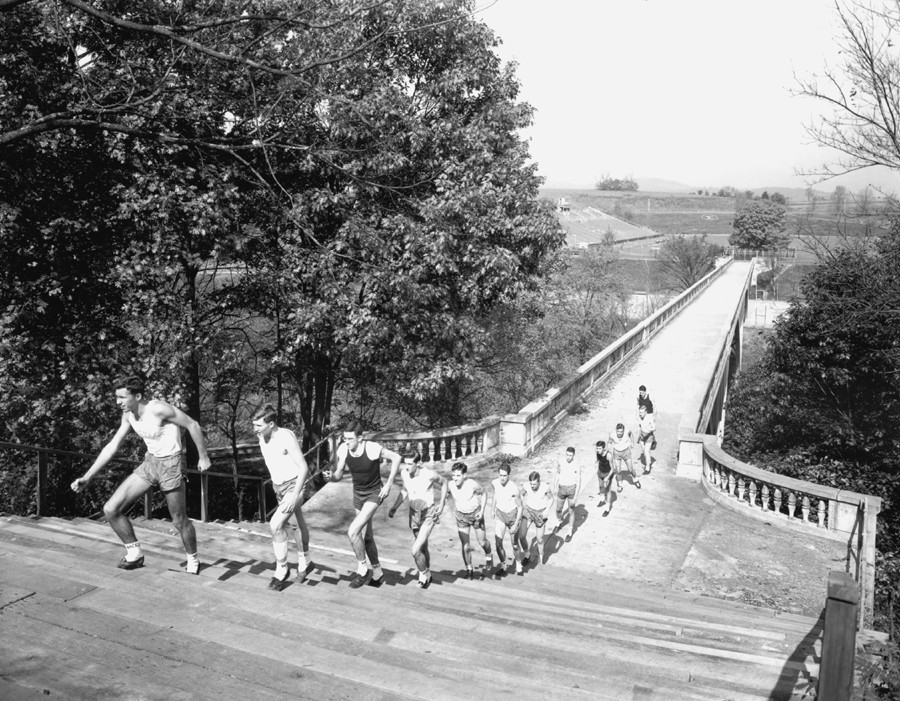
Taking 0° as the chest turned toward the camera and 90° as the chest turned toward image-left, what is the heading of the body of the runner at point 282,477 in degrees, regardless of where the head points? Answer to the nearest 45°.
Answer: approximately 45°

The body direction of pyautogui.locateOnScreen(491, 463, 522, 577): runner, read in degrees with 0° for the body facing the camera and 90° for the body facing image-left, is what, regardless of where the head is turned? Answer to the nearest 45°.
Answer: approximately 45°

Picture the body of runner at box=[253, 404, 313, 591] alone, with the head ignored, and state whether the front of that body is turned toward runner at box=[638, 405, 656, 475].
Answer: no

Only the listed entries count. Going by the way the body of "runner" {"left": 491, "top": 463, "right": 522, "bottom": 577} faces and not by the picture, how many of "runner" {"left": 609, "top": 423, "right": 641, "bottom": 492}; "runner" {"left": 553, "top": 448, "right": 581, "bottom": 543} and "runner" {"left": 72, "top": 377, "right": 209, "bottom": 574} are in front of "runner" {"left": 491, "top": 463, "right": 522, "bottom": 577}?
1

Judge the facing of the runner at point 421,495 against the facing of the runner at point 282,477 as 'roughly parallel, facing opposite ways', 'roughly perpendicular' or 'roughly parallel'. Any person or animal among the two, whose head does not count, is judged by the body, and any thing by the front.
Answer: roughly parallel

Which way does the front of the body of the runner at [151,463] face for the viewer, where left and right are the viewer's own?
facing the viewer and to the left of the viewer

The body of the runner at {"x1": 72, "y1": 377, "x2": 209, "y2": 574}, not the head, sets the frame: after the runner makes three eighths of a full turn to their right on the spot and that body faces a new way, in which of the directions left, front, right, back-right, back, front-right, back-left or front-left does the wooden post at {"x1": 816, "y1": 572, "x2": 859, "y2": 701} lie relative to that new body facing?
back-right

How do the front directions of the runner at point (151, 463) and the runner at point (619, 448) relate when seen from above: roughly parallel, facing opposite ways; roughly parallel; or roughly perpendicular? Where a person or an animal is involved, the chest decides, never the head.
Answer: roughly parallel

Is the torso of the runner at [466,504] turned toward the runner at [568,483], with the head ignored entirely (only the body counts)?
no

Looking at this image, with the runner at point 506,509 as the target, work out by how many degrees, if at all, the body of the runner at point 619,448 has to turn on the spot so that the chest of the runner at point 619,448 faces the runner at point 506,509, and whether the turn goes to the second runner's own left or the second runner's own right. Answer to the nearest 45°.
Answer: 0° — they already face them

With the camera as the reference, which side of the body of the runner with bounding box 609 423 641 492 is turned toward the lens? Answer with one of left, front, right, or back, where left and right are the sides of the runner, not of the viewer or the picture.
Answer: front

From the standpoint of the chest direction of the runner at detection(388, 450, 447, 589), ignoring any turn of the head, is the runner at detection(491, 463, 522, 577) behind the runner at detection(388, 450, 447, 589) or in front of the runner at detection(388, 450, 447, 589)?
behind

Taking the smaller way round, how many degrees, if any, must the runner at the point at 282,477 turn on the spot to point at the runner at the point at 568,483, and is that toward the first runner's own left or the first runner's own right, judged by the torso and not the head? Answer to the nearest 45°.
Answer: approximately 180°

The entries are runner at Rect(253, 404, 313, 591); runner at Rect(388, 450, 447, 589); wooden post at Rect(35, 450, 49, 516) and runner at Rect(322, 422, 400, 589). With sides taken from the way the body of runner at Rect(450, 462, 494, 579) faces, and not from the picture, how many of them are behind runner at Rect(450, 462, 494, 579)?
0
